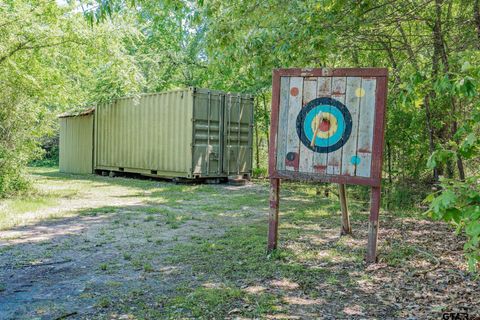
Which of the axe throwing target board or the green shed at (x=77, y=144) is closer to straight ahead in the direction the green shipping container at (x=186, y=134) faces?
the axe throwing target board

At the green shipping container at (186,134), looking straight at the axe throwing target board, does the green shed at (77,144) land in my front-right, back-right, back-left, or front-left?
back-right

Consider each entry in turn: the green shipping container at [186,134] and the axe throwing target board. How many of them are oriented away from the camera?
0

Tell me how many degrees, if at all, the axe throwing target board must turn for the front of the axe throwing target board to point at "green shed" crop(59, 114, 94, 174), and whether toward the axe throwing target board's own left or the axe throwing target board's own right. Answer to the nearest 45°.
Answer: approximately 135° to the axe throwing target board's own right

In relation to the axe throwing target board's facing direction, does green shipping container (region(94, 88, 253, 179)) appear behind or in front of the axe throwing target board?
behind

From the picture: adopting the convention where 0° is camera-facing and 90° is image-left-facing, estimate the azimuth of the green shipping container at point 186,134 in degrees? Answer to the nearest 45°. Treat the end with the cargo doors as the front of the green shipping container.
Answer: approximately 315°

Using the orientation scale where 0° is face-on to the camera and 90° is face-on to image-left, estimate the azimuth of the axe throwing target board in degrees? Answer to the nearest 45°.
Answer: approximately 0°

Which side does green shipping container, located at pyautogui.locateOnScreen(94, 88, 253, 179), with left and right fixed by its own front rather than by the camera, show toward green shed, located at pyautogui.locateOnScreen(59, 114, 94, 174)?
back

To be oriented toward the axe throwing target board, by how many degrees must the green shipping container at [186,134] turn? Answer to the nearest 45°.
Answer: approximately 45° to its right
